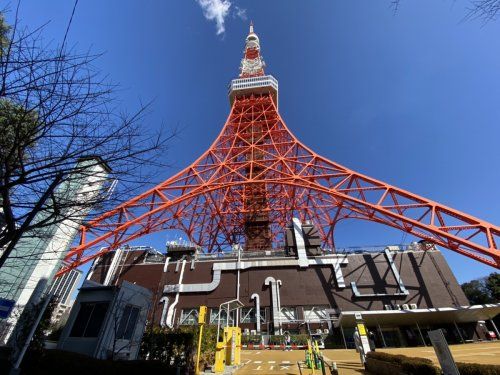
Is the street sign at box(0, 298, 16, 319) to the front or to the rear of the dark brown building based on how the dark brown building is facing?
to the front

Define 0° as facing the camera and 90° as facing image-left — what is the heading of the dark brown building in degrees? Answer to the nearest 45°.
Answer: approximately 0°

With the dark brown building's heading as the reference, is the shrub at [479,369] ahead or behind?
ahead

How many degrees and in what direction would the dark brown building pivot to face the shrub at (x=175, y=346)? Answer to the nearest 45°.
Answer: approximately 45° to its right

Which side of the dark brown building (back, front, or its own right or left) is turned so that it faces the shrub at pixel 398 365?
front

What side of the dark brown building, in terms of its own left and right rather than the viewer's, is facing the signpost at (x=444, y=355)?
front
